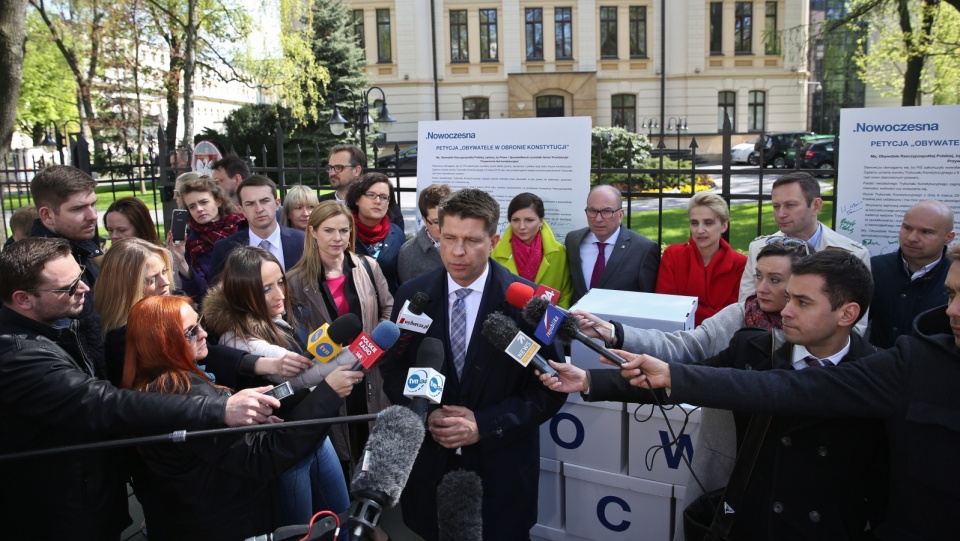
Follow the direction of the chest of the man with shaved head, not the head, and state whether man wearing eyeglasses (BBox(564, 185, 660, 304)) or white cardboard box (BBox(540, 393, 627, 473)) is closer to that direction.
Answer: the white cardboard box

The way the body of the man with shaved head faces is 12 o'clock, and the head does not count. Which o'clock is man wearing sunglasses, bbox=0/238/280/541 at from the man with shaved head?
The man wearing sunglasses is roughly at 12 o'clock from the man with shaved head.

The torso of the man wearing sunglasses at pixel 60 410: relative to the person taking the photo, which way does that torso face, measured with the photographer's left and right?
facing to the right of the viewer

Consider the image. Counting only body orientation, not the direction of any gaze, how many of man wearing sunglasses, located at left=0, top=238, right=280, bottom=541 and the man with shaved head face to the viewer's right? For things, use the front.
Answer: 1

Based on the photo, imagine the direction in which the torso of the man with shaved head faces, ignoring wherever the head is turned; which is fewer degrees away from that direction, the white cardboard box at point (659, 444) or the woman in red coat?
the white cardboard box

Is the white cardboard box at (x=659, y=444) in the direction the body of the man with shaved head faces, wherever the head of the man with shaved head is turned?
yes

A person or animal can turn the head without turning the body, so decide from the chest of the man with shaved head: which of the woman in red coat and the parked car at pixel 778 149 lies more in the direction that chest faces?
the woman in red coat

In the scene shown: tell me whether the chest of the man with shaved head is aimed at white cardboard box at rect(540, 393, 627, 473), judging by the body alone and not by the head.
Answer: yes

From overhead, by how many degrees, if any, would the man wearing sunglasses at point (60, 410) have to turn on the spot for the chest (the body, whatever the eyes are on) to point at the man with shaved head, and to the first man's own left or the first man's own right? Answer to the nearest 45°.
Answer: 0° — they already face them

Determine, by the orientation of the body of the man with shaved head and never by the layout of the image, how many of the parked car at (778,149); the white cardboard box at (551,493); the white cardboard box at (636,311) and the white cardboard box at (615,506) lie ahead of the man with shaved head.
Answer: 3

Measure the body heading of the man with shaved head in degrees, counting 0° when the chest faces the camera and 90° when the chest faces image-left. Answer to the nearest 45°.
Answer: approximately 45°
